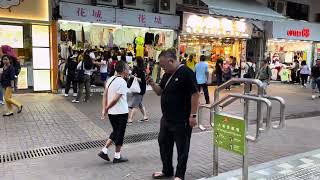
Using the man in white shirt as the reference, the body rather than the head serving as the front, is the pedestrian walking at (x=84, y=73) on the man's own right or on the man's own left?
on the man's own left

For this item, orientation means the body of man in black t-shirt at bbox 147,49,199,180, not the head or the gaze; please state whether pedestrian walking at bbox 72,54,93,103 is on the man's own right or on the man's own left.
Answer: on the man's own right

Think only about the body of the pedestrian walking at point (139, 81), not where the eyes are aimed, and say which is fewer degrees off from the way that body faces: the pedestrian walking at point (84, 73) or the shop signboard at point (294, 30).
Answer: the pedestrian walking

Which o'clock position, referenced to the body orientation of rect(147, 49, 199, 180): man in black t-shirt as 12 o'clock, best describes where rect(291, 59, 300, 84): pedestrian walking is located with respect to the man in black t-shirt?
The pedestrian walking is roughly at 5 o'clock from the man in black t-shirt.

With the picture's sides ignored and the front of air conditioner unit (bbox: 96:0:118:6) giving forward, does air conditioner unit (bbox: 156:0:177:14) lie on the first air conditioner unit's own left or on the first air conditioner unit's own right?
on the first air conditioner unit's own left
